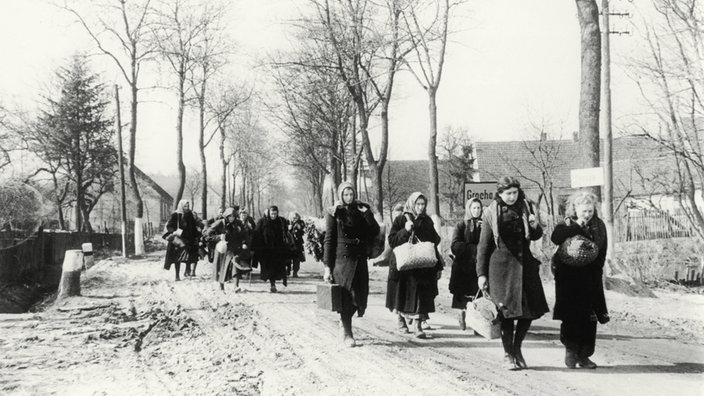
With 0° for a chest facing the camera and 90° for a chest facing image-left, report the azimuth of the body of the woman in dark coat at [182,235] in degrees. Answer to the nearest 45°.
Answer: approximately 0°

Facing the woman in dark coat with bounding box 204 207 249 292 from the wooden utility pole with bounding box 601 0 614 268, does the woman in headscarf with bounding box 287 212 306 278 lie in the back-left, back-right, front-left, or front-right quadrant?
front-right

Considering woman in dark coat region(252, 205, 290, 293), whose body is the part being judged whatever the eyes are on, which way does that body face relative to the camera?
toward the camera

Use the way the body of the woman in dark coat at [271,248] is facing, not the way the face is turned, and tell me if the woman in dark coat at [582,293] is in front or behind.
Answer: in front

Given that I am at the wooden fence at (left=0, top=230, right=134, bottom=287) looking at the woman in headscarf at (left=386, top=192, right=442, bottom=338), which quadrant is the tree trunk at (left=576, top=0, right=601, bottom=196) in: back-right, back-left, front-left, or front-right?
front-left

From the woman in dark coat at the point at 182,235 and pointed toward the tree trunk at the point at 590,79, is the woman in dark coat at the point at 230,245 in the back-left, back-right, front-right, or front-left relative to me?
front-right

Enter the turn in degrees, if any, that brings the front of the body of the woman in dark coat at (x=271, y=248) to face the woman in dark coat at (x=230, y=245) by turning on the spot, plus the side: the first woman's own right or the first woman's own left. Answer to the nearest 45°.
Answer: approximately 90° to the first woman's own right

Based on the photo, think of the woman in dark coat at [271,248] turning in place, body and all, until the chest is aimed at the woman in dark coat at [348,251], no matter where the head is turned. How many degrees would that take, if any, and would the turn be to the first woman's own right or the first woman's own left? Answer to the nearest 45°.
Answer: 0° — they already face them

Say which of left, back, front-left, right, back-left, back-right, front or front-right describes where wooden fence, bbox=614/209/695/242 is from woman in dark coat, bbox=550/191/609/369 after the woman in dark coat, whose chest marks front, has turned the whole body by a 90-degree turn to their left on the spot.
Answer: left

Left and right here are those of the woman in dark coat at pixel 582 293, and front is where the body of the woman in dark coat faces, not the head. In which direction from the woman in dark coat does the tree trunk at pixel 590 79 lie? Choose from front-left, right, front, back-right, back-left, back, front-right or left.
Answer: back

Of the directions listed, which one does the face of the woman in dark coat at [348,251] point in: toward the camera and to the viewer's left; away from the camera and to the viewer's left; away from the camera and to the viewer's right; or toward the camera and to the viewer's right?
toward the camera and to the viewer's right

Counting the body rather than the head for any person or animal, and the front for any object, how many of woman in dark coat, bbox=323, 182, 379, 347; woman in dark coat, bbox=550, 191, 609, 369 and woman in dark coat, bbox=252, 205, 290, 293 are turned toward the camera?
3

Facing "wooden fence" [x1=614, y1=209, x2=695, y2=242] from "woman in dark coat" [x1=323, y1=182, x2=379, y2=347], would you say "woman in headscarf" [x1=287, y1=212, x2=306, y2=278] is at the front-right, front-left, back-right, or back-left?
front-left

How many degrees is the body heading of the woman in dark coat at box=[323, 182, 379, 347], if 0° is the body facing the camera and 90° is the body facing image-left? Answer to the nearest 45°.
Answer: approximately 0°

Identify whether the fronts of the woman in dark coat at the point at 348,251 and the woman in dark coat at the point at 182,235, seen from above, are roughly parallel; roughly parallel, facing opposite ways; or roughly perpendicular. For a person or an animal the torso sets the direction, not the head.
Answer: roughly parallel

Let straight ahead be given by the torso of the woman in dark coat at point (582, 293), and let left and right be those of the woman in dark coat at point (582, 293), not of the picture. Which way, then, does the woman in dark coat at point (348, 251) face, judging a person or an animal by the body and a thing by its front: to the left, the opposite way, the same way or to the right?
the same way

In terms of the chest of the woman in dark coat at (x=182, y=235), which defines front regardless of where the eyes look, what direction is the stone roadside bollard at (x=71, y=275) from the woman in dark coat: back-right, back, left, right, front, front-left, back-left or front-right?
front-right
